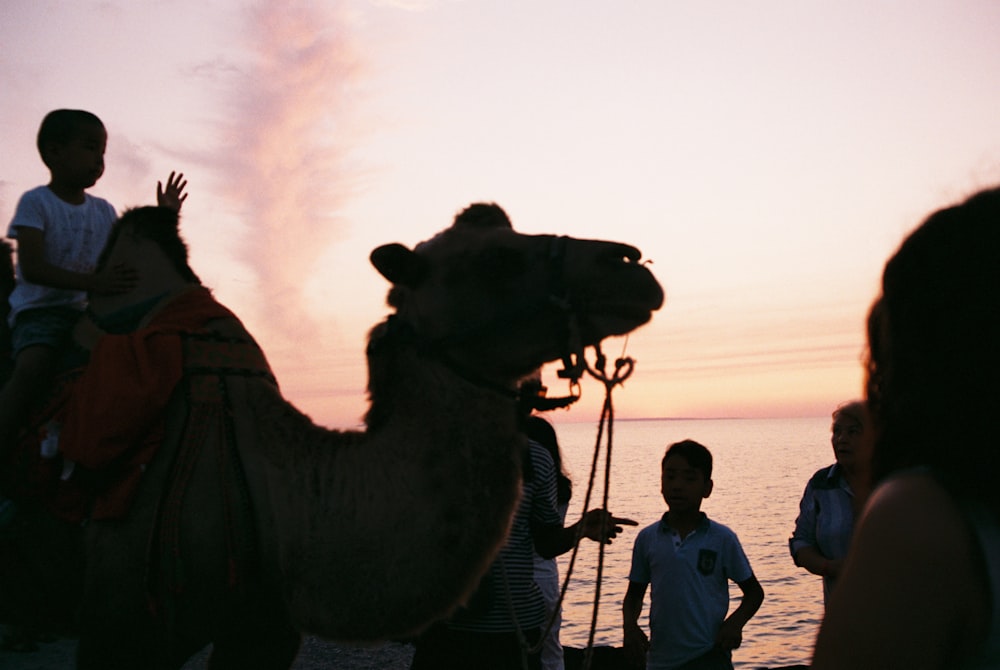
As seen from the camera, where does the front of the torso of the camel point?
to the viewer's right

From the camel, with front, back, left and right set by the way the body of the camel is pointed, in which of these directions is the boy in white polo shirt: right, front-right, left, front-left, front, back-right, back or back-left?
front-left

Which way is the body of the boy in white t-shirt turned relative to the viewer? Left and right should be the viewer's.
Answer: facing the viewer and to the right of the viewer

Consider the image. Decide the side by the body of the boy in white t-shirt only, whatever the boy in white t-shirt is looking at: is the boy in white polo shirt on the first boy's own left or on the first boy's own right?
on the first boy's own left
